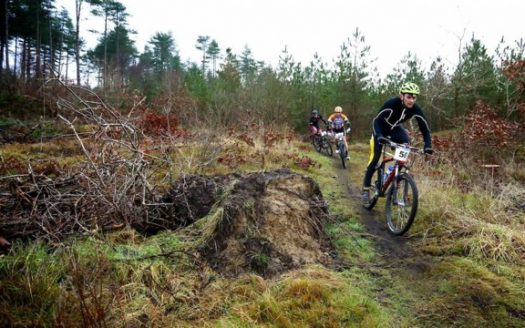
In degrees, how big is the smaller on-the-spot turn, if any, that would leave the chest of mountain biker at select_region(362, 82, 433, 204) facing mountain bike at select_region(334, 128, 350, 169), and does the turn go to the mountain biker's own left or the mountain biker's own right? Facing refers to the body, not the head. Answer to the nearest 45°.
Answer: approximately 135° to the mountain biker's own left

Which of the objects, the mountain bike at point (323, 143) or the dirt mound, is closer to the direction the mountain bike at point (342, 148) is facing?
the dirt mound

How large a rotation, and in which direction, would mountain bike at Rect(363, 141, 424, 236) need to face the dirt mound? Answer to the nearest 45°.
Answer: approximately 90° to its right

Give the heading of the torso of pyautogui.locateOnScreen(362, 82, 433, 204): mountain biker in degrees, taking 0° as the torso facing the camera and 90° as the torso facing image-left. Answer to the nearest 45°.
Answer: approximately 315°

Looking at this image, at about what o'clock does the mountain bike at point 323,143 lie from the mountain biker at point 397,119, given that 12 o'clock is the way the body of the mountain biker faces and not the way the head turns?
The mountain bike is roughly at 7 o'clock from the mountain biker.

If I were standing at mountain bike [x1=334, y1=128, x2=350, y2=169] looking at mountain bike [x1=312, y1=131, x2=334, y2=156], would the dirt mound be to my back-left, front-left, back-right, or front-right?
back-left

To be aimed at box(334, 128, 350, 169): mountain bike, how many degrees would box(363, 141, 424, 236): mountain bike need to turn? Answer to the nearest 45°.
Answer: approximately 135° to its left

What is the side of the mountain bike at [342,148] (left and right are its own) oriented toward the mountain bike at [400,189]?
front

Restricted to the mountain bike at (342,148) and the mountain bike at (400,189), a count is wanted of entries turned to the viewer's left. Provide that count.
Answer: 0
